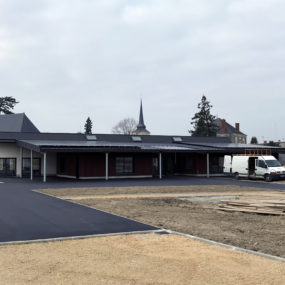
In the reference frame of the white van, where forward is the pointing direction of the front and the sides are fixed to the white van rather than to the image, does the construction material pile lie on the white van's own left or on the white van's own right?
on the white van's own right

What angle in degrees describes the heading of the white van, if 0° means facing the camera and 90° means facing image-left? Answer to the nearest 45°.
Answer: approximately 315°

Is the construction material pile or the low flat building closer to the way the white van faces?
the construction material pile
